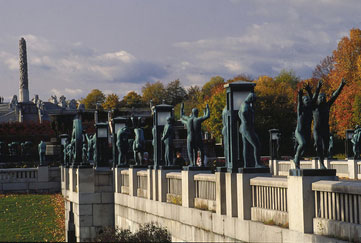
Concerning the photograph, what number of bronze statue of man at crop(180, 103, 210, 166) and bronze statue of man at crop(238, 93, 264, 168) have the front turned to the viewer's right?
1

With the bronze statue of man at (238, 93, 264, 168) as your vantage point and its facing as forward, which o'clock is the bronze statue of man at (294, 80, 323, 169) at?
the bronze statue of man at (294, 80, 323, 169) is roughly at 2 o'clock from the bronze statue of man at (238, 93, 264, 168).

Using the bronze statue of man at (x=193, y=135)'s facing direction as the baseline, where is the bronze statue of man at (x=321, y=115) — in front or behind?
behind

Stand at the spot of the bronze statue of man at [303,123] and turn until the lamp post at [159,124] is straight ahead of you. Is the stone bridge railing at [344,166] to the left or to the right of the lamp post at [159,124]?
right

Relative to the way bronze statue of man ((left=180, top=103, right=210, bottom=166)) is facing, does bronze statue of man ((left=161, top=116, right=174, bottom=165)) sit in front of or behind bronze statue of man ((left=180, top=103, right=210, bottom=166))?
in front

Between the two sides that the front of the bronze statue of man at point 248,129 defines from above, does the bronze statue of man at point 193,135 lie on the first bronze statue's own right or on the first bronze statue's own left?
on the first bronze statue's own left
